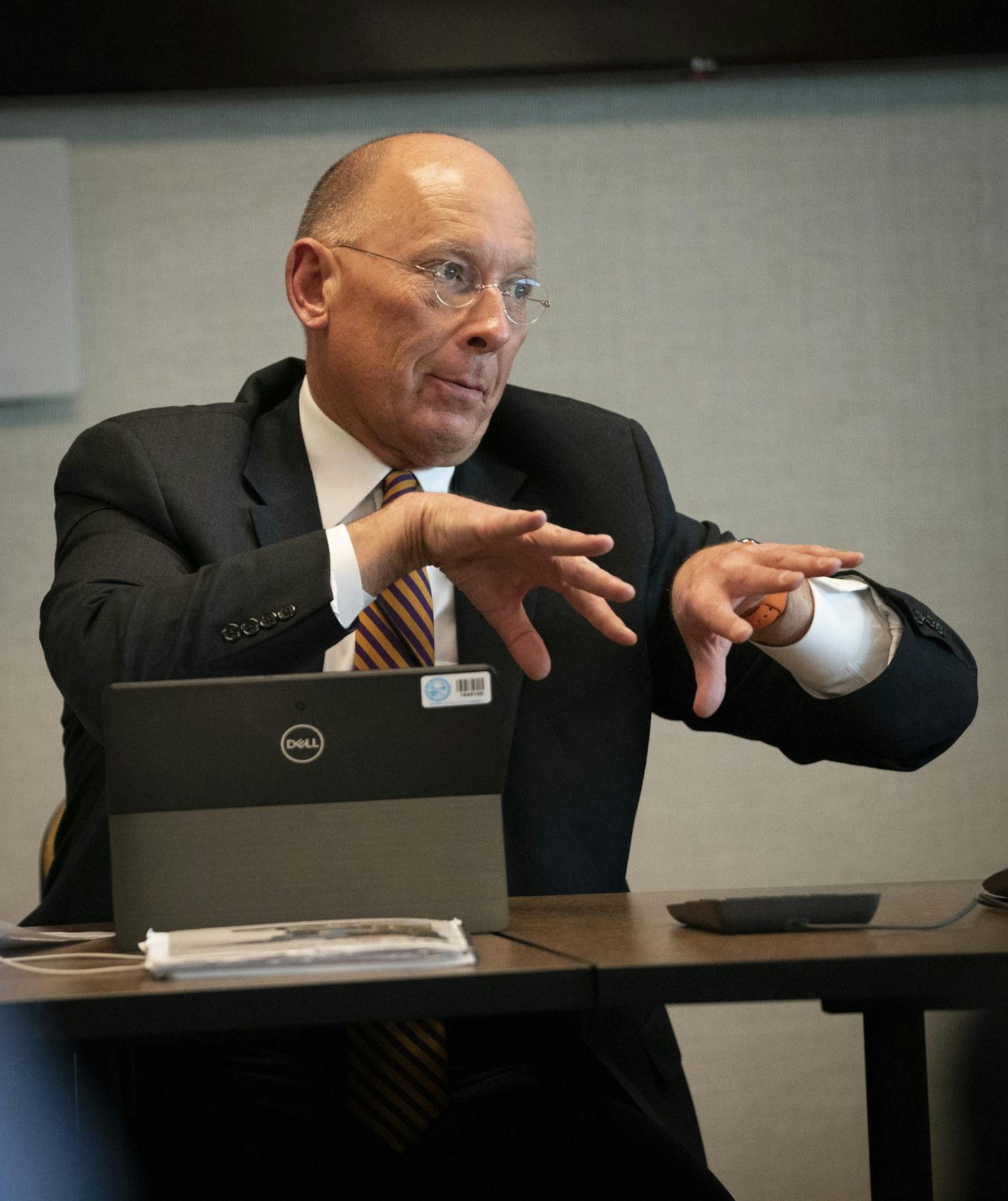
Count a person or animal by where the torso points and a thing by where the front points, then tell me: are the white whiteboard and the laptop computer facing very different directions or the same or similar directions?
very different directions

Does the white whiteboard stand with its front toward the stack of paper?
yes

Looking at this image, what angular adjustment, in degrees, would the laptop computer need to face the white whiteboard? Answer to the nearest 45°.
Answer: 0° — it already faces it

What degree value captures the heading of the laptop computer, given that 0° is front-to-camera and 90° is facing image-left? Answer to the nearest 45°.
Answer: approximately 180°

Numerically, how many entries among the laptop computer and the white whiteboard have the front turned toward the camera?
1

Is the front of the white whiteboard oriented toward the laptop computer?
yes
